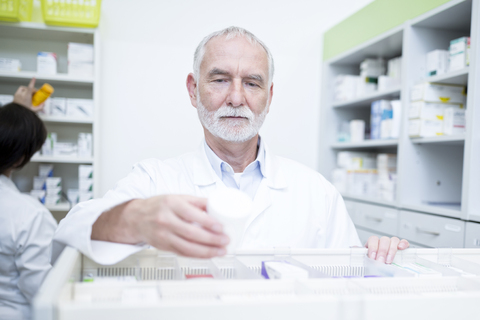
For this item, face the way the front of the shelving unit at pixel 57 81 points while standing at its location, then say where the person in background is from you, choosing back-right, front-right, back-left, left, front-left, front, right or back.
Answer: front

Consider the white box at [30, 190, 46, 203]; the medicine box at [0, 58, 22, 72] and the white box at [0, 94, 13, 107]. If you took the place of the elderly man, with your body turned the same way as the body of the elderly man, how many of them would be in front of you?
0

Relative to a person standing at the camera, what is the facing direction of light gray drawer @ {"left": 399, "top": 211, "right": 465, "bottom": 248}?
facing the viewer and to the left of the viewer

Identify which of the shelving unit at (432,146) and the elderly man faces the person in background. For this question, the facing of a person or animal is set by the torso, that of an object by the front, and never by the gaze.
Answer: the shelving unit

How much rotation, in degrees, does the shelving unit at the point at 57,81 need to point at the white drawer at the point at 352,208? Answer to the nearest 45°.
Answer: approximately 45° to its left

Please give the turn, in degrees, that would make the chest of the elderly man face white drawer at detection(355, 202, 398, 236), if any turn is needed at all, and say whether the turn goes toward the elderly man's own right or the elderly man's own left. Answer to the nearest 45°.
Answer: approximately 135° to the elderly man's own left

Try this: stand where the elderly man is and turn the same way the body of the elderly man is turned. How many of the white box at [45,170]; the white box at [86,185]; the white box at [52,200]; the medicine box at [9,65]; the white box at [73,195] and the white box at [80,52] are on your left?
0

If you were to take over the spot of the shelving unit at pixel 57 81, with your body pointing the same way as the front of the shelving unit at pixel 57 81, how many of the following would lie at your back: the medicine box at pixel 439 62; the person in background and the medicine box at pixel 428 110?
0

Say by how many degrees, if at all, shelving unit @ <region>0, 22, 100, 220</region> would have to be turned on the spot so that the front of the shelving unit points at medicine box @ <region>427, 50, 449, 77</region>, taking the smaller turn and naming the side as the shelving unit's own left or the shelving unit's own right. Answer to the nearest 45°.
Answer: approximately 45° to the shelving unit's own left

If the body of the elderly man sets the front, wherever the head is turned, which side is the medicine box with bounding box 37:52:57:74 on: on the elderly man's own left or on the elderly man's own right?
on the elderly man's own right

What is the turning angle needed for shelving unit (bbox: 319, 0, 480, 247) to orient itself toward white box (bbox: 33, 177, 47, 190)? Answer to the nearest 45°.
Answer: approximately 45° to its right

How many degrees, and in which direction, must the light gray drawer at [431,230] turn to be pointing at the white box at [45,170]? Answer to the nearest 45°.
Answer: approximately 45° to its right

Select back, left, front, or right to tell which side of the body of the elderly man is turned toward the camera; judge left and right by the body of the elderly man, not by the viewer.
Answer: front

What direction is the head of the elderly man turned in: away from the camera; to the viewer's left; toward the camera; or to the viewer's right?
toward the camera

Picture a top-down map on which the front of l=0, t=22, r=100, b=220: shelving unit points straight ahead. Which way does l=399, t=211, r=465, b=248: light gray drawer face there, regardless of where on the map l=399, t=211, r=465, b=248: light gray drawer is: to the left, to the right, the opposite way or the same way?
to the right

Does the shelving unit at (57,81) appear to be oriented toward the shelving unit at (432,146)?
no
